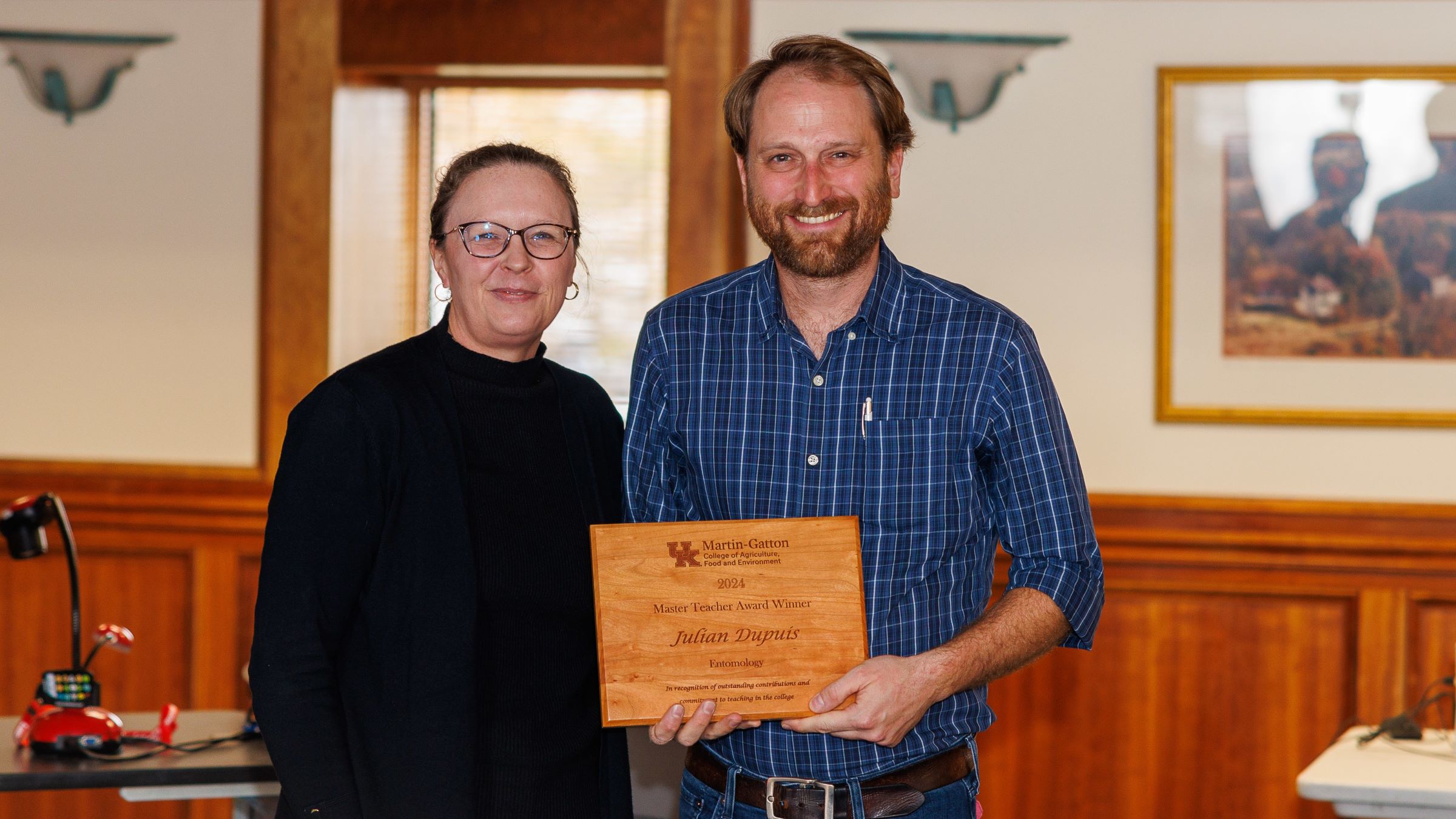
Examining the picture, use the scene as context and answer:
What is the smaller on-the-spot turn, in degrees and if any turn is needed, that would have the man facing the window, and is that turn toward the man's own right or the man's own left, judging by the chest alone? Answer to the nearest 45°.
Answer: approximately 180°

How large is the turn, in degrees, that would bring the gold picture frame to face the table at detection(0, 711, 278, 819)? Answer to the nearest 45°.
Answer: approximately 45° to its right

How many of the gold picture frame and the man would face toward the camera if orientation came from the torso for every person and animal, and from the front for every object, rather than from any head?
2

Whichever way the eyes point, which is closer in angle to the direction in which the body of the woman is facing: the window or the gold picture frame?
the gold picture frame
